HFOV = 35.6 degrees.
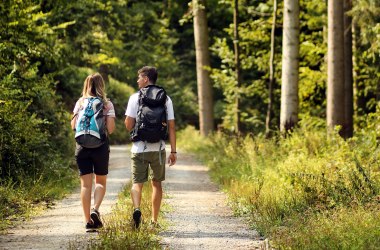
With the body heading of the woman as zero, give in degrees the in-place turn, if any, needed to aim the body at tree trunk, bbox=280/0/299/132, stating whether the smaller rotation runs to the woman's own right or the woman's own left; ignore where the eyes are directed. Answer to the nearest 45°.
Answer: approximately 45° to the woman's own right

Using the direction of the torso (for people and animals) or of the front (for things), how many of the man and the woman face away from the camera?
2

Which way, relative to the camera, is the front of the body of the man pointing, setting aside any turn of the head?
away from the camera

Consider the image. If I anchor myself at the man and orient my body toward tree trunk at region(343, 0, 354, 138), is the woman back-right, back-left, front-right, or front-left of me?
back-left

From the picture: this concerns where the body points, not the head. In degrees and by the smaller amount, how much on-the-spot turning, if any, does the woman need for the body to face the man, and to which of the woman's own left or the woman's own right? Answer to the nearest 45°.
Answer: approximately 90° to the woman's own right

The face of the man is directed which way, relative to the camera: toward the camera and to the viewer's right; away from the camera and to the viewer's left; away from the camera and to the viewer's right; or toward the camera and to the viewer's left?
away from the camera and to the viewer's left

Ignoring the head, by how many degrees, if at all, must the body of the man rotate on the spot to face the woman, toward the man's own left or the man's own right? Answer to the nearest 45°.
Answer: approximately 90° to the man's own left

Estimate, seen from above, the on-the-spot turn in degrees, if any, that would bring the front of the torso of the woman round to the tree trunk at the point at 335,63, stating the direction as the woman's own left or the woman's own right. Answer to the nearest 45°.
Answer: approximately 45° to the woman's own right

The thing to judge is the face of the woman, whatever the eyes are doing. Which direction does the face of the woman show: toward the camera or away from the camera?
away from the camera

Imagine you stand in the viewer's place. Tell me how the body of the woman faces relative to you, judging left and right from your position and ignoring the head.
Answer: facing away from the viewer
